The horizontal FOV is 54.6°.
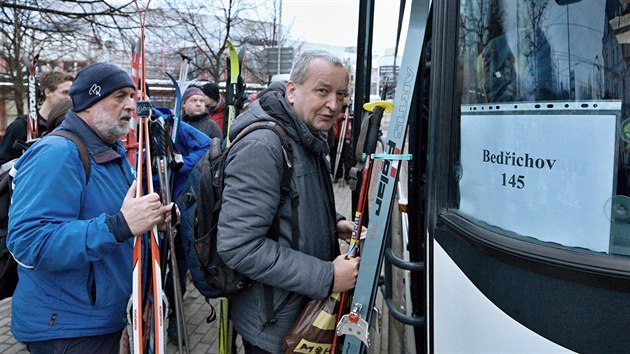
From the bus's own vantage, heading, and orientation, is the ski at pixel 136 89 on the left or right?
on its right

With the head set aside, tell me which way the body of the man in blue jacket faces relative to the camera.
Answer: to the viewer's right

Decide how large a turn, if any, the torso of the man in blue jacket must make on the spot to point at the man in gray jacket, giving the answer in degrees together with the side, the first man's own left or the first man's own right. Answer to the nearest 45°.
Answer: approximately 45° to the first man's own right

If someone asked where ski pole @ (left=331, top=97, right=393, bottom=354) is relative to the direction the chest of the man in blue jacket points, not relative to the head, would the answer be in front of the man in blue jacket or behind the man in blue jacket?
in front

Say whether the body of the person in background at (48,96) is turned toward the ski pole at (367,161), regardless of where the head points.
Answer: no

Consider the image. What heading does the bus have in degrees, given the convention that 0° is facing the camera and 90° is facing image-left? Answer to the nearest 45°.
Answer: approximately 0°

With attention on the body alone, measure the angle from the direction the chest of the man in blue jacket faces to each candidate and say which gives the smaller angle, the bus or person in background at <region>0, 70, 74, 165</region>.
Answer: the bus

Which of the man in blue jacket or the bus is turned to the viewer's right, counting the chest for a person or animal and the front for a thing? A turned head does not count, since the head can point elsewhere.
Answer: the man in blue jacket

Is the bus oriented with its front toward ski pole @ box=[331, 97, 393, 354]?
no

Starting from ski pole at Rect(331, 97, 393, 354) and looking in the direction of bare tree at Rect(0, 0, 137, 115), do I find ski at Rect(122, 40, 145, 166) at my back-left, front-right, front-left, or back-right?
front-left

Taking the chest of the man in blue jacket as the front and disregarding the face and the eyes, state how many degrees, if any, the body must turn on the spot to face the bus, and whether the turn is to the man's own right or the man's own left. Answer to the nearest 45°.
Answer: approximately 45° to the man's own right
